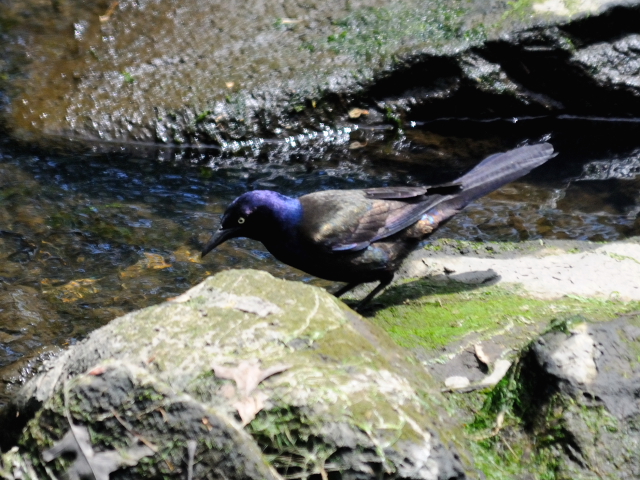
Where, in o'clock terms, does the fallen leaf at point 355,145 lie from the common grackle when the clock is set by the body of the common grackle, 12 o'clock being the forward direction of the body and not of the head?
The fallen leaf is roughly at 3 o'clock from the common grackle.

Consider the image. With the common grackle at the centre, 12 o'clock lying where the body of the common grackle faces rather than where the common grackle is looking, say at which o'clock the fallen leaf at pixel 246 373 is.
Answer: The fallen leaf is roughly at 9 o'clock from the common grackle.

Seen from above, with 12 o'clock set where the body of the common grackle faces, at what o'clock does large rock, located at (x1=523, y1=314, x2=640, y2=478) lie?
The large rock is roughly at 8 o'clock from the common grackle.

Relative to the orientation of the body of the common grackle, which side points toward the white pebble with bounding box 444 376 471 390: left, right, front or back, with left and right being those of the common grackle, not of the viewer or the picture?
left

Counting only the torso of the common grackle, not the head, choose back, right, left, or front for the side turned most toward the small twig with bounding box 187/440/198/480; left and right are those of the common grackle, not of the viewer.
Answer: left

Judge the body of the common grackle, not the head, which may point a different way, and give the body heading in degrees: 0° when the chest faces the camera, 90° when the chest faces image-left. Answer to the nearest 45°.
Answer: approximately 90°

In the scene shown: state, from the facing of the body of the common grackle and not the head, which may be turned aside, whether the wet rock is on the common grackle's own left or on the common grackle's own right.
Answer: on the common grackle's own right

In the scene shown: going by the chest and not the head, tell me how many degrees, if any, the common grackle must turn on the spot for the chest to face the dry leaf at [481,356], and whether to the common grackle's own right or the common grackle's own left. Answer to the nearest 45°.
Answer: approximately 135° to the common grackle's own left

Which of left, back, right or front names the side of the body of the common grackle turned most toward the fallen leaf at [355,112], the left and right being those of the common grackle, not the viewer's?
right
